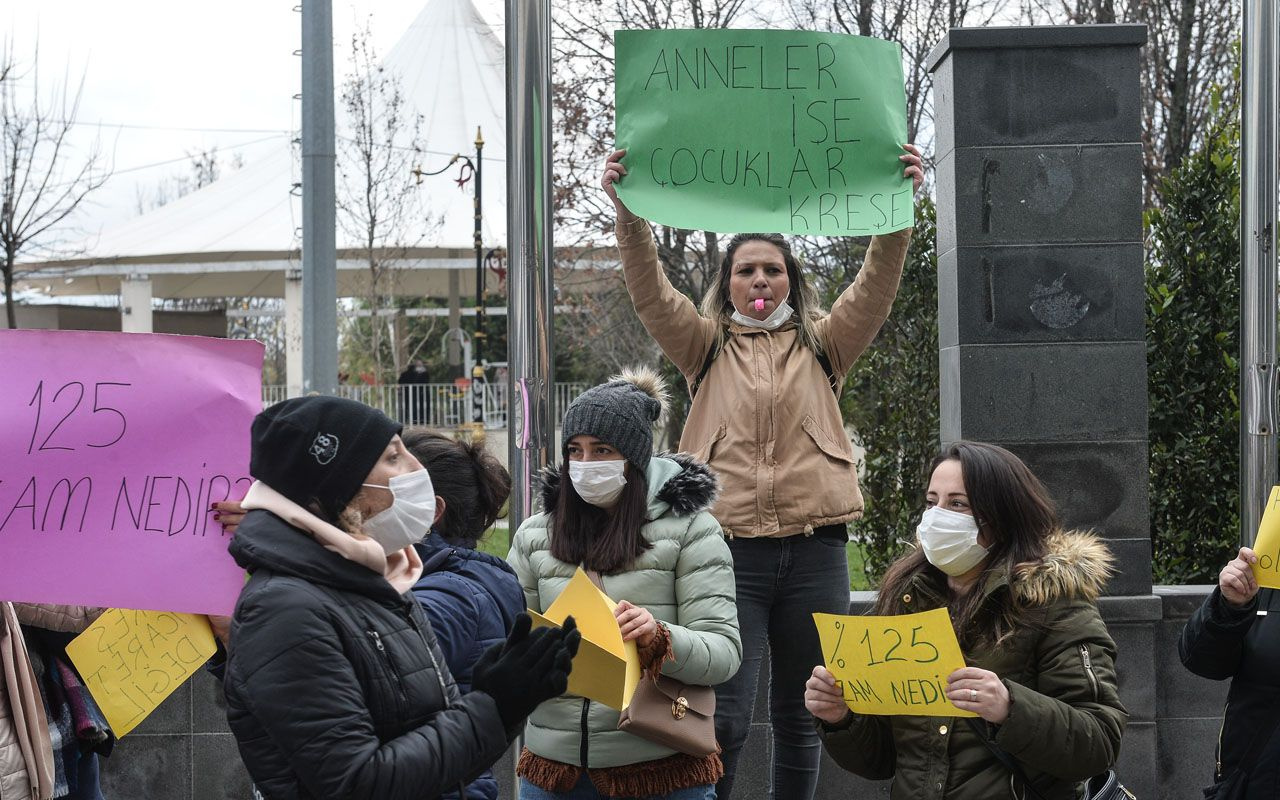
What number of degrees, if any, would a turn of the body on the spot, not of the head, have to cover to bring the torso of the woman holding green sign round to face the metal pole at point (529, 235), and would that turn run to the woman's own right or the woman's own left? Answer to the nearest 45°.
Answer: approximately 45° to the woman's own right

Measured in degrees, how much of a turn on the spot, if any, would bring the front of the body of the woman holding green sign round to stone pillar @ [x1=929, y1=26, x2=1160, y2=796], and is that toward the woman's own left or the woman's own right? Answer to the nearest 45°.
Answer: approximately 135° to the woman's own left

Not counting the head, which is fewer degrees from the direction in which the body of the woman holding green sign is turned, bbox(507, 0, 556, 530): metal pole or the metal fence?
the metal pole

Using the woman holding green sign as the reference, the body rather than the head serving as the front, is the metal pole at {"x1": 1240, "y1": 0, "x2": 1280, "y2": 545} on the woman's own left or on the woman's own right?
on the woman's own left

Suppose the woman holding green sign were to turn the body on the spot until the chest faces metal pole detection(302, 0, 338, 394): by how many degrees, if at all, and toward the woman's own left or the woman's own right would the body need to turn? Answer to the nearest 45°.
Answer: approximately 135° to the woman's own right

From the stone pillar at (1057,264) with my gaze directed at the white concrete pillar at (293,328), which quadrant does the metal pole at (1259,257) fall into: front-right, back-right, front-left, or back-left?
back-right

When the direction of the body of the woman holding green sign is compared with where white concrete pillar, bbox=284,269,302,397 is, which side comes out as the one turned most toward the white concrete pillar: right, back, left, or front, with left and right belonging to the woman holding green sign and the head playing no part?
back

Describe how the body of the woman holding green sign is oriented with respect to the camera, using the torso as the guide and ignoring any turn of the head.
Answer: toward the camera

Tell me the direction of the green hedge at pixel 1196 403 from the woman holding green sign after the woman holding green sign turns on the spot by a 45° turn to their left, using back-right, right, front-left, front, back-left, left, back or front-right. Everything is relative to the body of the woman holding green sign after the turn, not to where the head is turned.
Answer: left

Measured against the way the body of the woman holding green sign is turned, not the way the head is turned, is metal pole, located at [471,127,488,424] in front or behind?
behind
